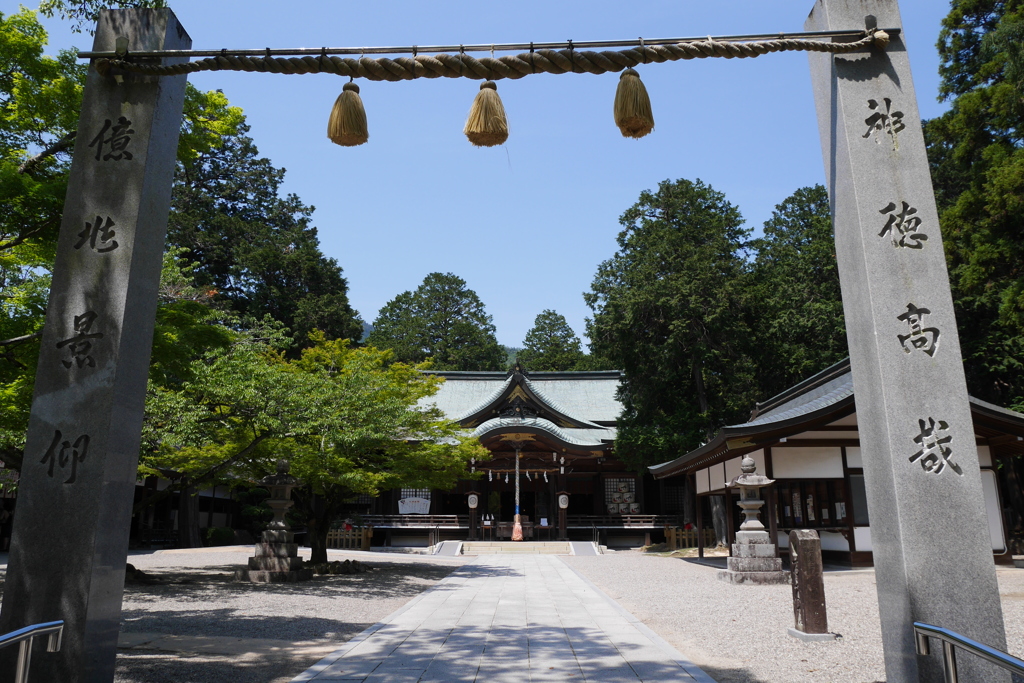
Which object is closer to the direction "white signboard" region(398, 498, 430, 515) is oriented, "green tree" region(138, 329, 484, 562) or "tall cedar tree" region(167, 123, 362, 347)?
the green tree

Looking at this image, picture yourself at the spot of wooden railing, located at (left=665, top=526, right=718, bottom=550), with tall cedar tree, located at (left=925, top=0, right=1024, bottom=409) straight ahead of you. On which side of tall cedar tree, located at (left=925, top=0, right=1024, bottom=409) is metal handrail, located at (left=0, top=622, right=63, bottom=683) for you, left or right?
right

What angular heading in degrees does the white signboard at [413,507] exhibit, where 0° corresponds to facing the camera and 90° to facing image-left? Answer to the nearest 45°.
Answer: approximately 0°

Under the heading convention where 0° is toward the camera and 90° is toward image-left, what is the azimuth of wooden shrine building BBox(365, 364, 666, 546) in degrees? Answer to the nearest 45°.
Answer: approximately 0°

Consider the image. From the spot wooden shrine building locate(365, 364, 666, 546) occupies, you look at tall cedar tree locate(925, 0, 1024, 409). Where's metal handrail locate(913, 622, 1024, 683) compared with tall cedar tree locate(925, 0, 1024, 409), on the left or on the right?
right

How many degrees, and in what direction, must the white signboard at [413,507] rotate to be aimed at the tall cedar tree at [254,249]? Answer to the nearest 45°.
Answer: approximately 135° to its right

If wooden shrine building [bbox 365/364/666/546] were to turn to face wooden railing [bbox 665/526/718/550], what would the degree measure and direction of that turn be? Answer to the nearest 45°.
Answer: approximately 45° to its left

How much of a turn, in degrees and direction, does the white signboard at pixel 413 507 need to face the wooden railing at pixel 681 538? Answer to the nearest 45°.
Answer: approximately 45° to its left

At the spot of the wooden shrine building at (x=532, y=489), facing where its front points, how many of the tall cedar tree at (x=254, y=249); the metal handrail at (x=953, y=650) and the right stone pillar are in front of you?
2
